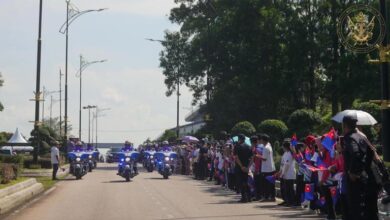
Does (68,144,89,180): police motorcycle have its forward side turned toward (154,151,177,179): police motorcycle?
no

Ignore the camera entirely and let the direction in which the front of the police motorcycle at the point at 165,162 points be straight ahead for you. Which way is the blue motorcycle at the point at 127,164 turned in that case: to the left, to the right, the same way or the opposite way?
the same way

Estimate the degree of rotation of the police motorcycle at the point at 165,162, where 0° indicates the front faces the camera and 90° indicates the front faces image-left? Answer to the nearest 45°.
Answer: approximately 0°

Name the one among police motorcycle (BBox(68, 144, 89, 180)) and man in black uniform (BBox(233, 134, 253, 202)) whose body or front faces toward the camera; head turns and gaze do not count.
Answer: the police motorcycle

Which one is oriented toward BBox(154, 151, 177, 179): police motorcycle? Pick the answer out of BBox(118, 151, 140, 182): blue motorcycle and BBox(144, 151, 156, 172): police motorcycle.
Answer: BBox(144, 151, 156, 172): police motorcycle

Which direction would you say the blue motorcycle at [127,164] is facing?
toward the camera

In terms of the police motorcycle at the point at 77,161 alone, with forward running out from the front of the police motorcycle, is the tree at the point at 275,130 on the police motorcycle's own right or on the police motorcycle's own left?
on the police motorcycle's own left

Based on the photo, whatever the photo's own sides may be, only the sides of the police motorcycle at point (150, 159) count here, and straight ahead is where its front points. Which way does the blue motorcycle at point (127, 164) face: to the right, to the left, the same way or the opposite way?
the same way

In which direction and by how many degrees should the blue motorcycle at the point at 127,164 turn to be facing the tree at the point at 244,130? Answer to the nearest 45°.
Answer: approximately 135° to its left

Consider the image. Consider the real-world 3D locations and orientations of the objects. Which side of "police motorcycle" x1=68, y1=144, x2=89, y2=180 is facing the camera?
front

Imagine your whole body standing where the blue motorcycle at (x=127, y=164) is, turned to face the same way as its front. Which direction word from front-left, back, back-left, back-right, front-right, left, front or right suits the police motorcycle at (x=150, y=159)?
back

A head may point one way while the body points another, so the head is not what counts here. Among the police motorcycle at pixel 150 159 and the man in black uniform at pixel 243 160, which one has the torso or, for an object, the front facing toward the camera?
the police motorcycle

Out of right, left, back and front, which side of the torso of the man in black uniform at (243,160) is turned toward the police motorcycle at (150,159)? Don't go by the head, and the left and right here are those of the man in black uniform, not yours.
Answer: front

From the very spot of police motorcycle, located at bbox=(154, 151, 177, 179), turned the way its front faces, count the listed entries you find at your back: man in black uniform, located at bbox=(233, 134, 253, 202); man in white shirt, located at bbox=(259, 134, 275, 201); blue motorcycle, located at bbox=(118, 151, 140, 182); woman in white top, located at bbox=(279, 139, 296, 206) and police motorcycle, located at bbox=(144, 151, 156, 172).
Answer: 1

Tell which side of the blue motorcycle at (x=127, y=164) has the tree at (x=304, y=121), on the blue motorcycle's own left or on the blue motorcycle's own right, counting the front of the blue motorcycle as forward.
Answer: on the blue motorcycle's own left

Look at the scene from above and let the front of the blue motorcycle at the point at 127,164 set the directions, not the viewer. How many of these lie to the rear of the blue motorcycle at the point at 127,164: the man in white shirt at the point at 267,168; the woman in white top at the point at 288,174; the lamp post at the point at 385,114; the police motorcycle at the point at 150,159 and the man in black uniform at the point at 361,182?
1
